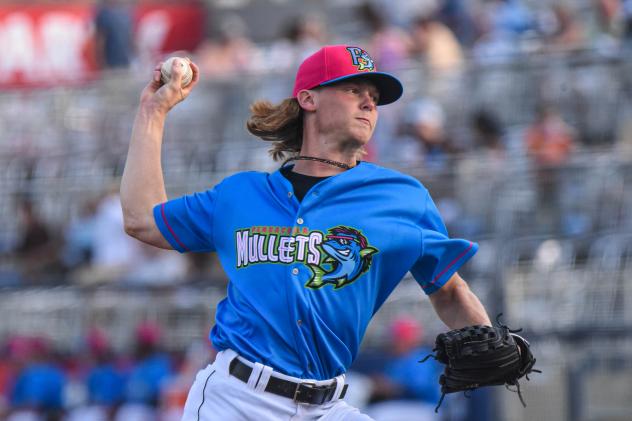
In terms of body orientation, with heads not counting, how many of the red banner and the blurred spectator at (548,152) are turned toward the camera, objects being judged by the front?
2

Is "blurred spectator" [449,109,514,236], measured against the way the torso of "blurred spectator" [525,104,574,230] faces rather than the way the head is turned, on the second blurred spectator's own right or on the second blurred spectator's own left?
on the second blurred spectator's own right

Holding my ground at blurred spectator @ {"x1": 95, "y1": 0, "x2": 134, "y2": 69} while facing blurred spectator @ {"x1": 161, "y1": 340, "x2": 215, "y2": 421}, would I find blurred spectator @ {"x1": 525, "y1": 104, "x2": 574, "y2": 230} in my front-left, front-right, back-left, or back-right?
front-left

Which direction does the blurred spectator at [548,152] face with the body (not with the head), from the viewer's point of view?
toward the camera

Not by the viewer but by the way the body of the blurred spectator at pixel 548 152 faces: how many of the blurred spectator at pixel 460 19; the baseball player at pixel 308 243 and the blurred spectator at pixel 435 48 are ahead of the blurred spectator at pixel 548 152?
1

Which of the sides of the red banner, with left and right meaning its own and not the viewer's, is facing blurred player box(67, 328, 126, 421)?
front

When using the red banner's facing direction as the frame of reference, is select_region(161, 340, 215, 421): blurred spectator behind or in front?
in front

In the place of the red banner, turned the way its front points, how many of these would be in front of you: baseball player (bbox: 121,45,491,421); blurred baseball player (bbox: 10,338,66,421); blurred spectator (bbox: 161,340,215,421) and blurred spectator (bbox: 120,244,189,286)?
4

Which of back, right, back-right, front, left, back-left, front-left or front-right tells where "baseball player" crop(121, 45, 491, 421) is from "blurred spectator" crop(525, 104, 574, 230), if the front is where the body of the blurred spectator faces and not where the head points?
front
